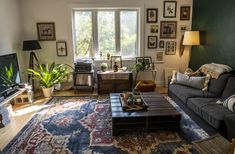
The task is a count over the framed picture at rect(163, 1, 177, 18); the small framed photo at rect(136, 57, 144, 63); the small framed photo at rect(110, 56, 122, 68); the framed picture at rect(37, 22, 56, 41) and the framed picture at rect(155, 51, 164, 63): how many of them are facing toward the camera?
5

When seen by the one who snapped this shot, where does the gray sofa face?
facing the viewer and to the left of the viewer

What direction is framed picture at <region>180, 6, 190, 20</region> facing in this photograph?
toward the camera

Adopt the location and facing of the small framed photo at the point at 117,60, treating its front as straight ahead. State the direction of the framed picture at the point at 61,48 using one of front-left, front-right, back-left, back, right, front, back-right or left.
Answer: right

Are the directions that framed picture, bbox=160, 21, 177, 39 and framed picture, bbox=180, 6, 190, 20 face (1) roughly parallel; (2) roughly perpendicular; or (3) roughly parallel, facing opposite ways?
roughly parallel

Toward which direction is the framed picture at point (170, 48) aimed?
toward the camera

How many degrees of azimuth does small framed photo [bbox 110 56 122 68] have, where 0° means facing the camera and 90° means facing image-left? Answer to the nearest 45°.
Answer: approximately 0°

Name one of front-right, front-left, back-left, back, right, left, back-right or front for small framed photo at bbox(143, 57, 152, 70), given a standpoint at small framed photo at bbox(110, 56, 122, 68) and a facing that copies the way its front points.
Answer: left

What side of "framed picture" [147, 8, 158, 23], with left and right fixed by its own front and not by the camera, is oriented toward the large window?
right

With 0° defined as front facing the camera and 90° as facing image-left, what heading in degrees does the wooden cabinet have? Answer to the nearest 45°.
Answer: approximately 0°

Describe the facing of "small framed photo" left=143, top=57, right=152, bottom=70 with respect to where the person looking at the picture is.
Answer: facing the viewer

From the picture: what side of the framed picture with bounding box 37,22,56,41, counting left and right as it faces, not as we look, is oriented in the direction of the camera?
front

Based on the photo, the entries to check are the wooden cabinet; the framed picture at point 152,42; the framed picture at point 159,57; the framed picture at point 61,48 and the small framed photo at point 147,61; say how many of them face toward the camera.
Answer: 5
